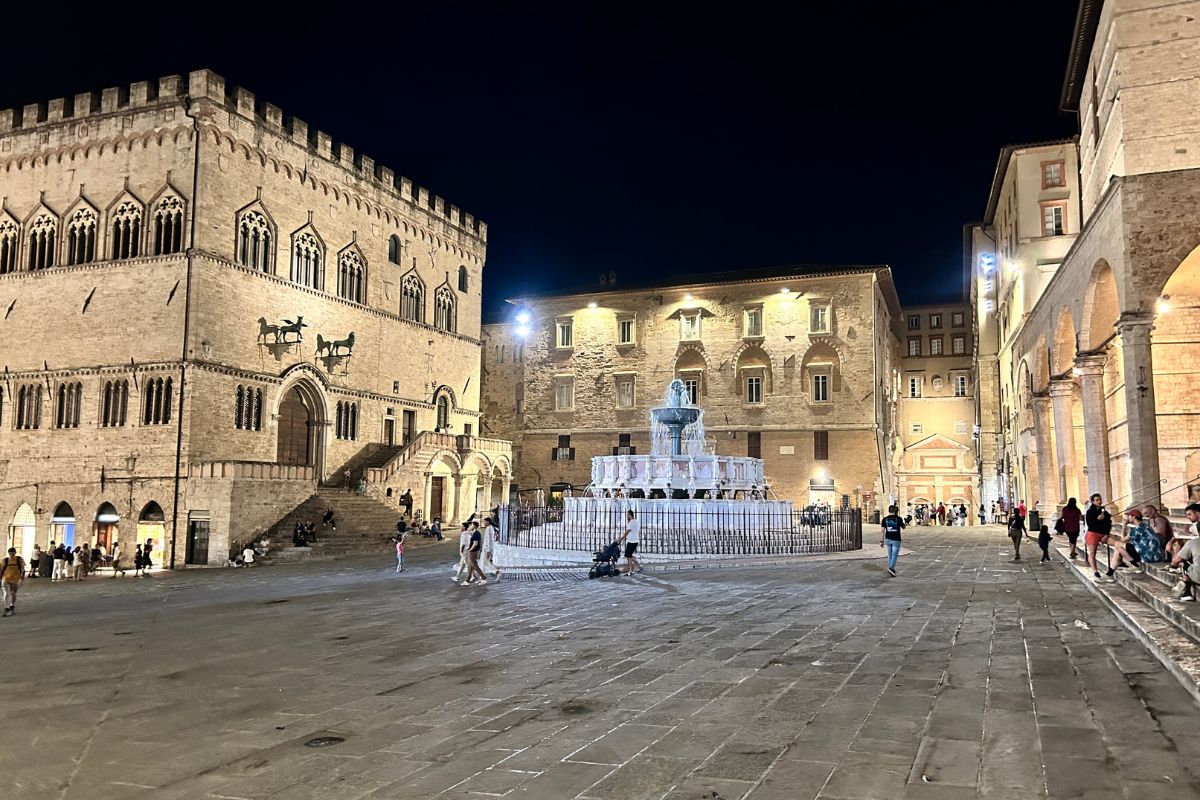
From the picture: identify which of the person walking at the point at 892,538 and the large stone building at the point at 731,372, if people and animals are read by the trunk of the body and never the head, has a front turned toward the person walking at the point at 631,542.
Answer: the large stone building

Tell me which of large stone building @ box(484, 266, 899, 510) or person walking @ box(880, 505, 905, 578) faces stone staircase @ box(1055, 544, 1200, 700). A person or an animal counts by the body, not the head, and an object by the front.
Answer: the large stone building

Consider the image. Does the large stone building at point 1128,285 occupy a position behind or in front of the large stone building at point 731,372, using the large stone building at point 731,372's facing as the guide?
in front

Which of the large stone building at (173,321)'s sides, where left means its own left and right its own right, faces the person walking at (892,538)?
front

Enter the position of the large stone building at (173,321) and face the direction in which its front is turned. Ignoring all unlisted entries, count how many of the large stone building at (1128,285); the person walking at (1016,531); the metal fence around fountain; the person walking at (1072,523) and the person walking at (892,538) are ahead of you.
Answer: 5

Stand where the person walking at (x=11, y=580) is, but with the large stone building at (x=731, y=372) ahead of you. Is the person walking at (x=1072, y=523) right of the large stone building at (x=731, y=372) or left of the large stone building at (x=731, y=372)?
right

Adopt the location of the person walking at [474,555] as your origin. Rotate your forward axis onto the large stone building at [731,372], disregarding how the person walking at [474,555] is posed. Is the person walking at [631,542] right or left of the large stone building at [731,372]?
right

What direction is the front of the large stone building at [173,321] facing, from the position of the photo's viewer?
facing the viewer and to the right of the viewer

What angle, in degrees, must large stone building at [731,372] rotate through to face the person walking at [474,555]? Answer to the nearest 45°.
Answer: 0° — it already faces them

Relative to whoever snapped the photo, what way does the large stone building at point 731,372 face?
facing the viewer

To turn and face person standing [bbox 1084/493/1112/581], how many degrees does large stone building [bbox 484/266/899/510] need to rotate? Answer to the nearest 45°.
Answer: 0° — it already faces them

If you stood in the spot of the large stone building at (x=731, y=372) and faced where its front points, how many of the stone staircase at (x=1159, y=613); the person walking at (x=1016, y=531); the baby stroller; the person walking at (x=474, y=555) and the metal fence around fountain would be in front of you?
5
